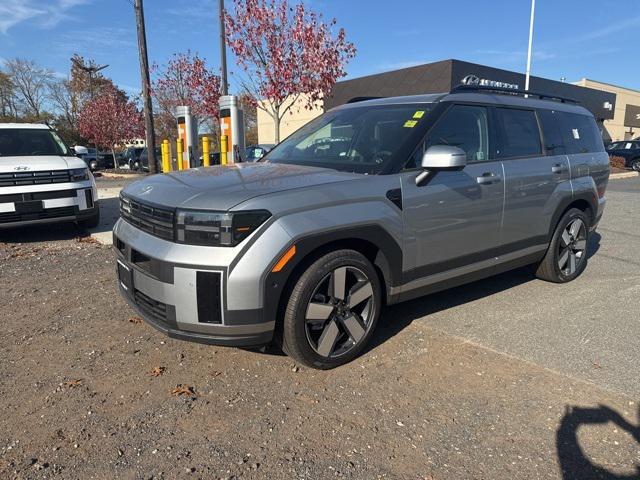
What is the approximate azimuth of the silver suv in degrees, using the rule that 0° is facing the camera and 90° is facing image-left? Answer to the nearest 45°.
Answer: approximately 45°

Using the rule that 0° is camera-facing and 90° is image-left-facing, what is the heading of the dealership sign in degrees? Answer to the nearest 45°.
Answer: approximately 315°

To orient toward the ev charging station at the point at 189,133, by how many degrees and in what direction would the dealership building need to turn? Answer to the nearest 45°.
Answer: approximately 45° to its right

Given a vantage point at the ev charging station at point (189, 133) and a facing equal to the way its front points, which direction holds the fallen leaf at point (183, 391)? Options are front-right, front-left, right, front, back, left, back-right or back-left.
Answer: front-left

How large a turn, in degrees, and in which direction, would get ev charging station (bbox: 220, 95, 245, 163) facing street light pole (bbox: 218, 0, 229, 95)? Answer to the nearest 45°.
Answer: approximately 135° to its right

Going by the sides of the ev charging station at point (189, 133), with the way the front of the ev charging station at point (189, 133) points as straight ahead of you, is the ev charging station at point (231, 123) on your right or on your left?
on your left

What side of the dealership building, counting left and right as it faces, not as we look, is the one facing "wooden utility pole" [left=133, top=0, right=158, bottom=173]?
right

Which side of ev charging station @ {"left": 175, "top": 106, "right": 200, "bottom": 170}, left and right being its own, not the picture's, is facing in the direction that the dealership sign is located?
back

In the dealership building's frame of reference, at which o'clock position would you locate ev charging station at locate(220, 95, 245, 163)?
The ev charging station is roughly at 2 o'clock from the dealership building.

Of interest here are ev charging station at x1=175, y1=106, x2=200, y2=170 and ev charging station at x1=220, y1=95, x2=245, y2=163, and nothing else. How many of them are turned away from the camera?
0

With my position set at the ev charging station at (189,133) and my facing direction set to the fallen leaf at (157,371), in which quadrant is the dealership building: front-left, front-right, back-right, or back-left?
back-left

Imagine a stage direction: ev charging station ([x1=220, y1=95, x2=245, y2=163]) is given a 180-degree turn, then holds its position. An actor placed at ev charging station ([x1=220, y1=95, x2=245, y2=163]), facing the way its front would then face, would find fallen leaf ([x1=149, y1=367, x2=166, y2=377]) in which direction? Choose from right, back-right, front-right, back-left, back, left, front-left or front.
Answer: back-right

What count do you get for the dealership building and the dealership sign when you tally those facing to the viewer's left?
0

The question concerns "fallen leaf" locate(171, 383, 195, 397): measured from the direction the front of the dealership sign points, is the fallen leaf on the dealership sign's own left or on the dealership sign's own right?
on the dealership sign's own right

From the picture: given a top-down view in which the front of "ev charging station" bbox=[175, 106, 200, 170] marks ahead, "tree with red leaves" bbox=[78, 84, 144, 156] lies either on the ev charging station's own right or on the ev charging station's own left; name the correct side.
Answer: on the ev charging station's own right
